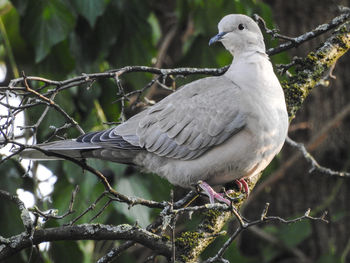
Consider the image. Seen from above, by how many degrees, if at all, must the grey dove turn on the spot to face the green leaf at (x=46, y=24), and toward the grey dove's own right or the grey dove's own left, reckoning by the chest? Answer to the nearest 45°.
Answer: approximately 135° to the grey dove's own left

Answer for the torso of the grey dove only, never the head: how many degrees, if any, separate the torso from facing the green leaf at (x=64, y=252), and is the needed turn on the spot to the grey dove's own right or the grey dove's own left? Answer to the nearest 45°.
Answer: approximately 180°

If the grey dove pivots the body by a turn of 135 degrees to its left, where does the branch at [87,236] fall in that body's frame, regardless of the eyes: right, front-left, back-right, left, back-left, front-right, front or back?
left

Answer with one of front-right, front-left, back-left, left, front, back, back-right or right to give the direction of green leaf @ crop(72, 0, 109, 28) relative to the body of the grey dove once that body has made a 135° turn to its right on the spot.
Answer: right

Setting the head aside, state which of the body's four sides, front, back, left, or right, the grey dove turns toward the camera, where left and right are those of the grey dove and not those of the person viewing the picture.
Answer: right

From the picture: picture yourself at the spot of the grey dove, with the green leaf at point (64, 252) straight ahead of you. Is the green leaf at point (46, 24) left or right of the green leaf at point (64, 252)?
right
